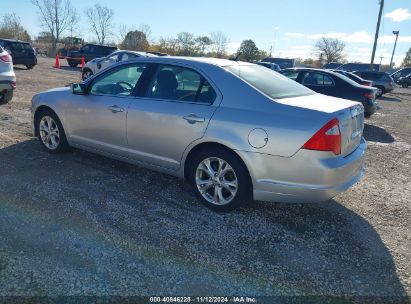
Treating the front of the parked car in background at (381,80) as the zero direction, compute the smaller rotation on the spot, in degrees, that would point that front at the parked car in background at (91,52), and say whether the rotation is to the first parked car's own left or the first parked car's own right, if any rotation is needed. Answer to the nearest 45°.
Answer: approximately 45° to the first parked car's own left

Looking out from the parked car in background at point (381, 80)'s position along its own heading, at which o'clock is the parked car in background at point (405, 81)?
the parked car in background at point (405, 81) is roughly at 2 o'clock from the parked car in background at point (381, 80).

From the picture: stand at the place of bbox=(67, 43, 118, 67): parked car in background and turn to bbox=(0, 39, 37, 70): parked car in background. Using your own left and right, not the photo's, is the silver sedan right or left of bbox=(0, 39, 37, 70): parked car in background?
left

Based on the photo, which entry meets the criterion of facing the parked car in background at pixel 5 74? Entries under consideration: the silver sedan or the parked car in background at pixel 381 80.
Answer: the silver sedan

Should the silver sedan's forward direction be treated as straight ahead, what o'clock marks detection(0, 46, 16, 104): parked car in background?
The parked car in background is roughly at 12 o'clock from the silver sedan.

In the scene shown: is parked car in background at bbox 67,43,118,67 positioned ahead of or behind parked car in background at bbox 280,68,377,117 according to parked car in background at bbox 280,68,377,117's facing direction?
ahead

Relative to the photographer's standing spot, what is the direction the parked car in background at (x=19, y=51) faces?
facing to the left of the viewer

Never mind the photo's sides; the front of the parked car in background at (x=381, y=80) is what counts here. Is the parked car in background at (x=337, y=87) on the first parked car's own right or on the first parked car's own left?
on the first parked car's own left

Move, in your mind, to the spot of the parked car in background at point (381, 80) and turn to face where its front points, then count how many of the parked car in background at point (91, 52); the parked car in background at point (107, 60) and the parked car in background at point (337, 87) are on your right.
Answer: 0

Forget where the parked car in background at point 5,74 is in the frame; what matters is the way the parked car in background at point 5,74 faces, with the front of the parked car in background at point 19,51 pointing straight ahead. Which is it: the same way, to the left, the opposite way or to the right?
the same way

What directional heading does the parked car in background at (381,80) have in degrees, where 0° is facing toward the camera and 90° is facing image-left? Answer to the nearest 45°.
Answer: approximately 135°

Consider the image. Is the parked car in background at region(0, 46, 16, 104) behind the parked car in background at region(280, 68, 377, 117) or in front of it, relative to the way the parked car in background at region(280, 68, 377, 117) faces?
in front

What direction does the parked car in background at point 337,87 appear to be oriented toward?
to the viewer's left

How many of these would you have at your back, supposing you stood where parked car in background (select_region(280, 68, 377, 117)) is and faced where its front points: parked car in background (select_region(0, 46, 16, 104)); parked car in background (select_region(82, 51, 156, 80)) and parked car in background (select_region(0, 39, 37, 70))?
0
